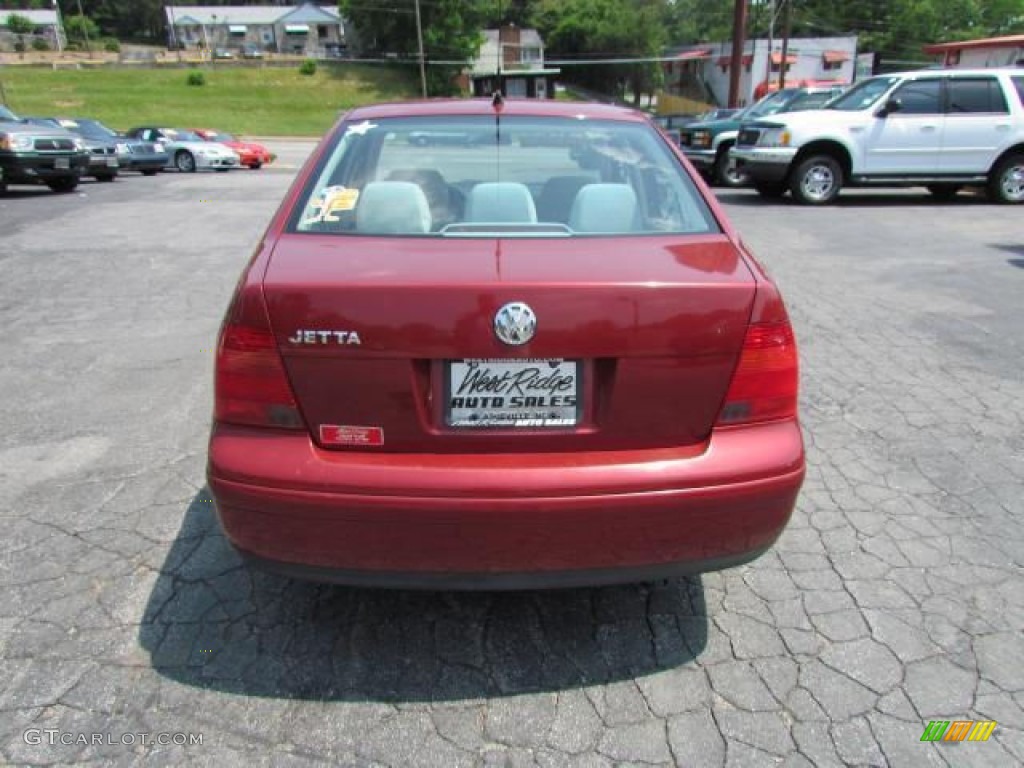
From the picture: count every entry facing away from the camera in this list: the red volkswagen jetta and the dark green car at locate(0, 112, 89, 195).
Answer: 1

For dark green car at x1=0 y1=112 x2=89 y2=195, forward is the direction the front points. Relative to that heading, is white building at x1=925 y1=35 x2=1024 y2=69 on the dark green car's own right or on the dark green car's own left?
on the dark green car's own left

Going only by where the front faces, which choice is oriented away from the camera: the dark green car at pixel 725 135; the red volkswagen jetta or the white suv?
the red volkswagen jetta

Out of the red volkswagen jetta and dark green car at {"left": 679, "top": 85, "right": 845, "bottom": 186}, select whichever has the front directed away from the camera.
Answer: the red volkswagen jetta

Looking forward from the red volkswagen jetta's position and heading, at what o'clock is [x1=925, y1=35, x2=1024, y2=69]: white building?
The white building is roughly at 1 o'clock from the red volkswagen jetta.

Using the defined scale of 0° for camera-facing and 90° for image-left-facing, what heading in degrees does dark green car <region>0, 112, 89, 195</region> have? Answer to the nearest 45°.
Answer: approximately 315°

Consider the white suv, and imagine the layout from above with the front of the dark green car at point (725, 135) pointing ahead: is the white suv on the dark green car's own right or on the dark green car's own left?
on the dark green car's own left

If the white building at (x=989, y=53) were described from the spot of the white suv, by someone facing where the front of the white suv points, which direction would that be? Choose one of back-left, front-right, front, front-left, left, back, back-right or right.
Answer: back-right

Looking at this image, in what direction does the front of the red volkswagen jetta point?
away from the camera

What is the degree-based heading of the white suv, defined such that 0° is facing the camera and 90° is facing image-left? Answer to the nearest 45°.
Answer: approximately 45°

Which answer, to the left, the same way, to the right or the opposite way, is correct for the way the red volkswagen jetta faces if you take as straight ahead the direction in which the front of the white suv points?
to the right
